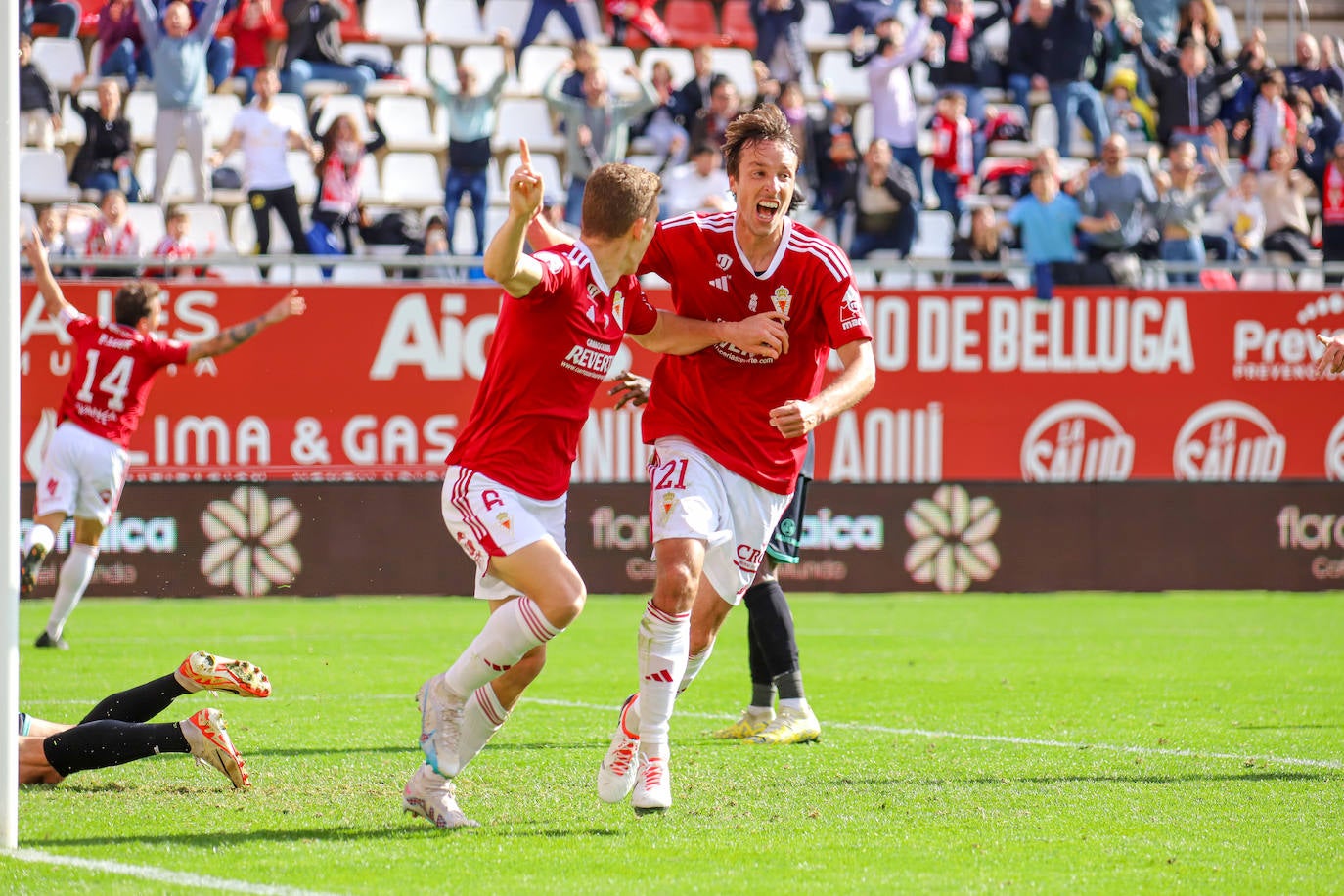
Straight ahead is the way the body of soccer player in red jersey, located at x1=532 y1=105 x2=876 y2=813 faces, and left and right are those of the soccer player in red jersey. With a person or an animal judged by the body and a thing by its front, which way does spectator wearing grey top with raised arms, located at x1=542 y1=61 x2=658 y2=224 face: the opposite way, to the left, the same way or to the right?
the same way

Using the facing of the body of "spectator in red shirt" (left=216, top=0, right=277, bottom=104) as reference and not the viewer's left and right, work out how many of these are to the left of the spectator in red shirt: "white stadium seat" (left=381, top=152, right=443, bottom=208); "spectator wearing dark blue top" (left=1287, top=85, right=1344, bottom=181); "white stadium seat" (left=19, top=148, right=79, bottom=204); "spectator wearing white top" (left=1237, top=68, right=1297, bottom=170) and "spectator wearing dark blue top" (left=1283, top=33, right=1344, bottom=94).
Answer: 4

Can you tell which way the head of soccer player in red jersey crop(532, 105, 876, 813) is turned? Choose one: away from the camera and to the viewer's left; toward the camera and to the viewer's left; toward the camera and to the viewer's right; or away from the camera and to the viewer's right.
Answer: toward the camera and to the viewer's left

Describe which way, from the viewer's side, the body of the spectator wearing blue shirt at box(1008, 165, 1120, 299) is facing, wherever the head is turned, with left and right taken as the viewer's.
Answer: facing the viewer

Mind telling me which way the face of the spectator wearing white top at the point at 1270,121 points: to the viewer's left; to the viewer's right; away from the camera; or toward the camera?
toward the camera

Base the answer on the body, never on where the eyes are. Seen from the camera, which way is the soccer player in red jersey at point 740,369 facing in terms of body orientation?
toward the camera

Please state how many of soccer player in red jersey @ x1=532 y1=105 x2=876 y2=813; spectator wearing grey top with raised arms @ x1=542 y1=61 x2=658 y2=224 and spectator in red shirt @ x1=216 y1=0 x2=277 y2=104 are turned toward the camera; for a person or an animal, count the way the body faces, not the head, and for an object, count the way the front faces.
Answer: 3

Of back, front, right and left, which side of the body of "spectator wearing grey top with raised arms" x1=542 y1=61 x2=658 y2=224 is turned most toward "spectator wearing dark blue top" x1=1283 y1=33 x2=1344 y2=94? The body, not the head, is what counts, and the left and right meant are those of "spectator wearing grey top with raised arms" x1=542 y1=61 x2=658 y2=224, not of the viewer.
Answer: left

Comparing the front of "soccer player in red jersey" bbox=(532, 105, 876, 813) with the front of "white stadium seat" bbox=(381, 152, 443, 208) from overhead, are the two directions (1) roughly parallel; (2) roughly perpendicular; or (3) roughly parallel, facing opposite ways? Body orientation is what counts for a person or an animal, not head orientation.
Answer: roughly parallel

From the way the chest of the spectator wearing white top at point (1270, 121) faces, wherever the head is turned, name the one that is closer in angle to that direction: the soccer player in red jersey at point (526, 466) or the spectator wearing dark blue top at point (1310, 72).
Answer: the soccer player in red jersey

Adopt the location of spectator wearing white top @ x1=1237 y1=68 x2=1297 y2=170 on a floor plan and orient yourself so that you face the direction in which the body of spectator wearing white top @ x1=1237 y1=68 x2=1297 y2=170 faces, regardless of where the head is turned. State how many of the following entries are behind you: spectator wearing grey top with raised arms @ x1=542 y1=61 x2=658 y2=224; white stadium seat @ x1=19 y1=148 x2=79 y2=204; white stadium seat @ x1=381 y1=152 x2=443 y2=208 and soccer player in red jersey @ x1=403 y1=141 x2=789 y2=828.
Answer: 0

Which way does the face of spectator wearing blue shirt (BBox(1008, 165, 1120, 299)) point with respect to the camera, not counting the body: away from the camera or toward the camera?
toward the camera

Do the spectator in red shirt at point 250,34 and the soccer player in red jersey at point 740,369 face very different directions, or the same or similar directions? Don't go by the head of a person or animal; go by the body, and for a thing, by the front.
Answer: same or similar directions

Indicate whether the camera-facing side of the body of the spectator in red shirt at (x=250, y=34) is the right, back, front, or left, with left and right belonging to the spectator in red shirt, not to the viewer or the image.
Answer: front

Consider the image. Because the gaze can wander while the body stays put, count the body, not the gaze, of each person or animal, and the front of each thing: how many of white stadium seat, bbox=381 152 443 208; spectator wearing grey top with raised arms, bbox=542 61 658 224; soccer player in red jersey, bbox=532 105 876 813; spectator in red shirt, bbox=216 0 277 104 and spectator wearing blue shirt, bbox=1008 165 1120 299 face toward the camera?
5
